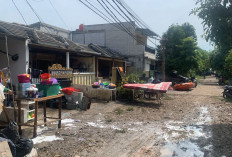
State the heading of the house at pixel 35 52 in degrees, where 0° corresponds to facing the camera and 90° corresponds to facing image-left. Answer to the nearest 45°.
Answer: approximately 315°

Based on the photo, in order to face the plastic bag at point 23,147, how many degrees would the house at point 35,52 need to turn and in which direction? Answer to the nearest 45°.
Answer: approximately 45° to its right

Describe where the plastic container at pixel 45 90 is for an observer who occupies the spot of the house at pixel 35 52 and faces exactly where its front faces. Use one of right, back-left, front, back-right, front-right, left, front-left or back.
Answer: front-right

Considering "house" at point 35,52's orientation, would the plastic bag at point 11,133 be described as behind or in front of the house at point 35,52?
in front

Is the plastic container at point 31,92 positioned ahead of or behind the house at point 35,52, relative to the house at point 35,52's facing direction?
ahead

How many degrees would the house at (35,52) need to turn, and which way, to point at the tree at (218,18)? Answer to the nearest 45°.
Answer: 0° — it already faces it

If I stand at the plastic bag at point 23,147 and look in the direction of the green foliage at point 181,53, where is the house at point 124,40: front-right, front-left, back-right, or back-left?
front-left

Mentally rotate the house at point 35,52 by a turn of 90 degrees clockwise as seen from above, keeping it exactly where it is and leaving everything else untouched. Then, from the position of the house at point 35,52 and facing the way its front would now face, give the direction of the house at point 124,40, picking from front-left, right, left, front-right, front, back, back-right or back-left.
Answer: back

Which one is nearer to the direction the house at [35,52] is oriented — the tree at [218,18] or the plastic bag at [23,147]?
the tree
